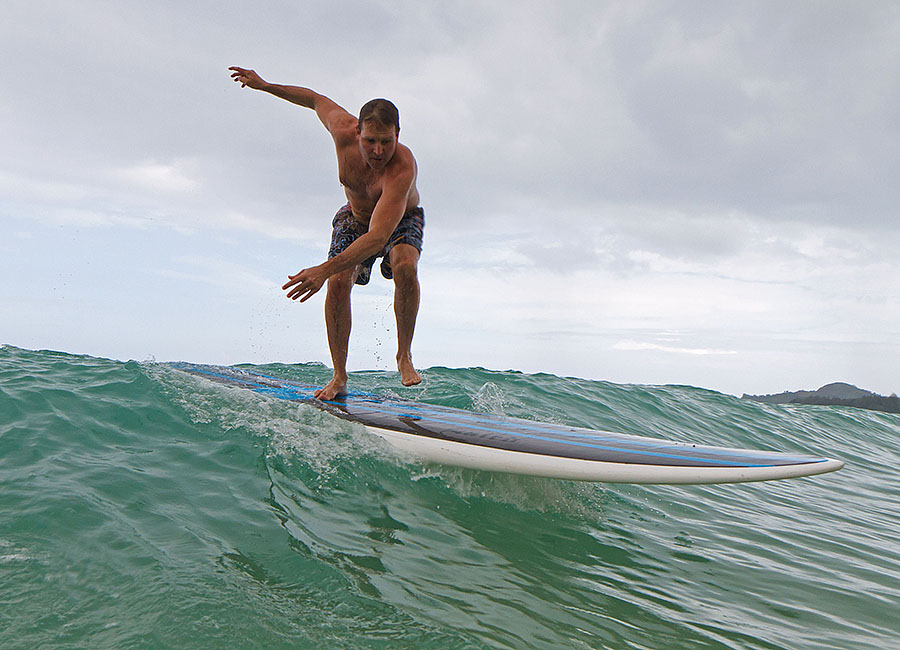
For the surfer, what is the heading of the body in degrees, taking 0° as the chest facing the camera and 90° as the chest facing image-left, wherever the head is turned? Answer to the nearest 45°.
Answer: approximately 0°
